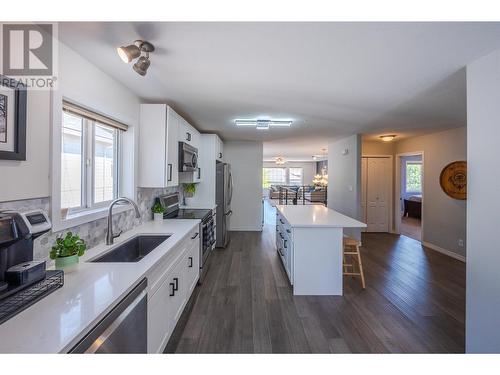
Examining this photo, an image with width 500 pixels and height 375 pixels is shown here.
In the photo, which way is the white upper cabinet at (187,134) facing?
to the viewer's right

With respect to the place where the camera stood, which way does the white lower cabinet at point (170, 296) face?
facing to the right of the viewer

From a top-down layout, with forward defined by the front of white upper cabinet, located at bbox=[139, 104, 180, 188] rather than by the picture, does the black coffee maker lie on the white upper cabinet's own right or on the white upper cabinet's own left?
on the white upper cabinet's own right

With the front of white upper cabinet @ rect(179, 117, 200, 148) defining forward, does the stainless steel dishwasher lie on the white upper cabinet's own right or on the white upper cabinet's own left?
on the white upper cabinet's own right

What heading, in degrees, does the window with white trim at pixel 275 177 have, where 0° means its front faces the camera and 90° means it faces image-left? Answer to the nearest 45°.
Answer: approximately 0°

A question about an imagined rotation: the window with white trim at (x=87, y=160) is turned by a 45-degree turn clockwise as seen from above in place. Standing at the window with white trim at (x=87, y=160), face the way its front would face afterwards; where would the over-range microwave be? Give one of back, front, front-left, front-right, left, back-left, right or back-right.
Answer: back-left

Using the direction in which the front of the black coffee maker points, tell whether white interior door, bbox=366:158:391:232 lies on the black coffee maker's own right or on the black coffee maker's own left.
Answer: on the black coffee maker's own left

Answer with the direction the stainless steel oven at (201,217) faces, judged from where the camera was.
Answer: facing to the right of the viewer

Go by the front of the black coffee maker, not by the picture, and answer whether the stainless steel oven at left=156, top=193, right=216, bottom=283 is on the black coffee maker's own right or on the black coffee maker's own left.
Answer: on the black coffee maker's own left
